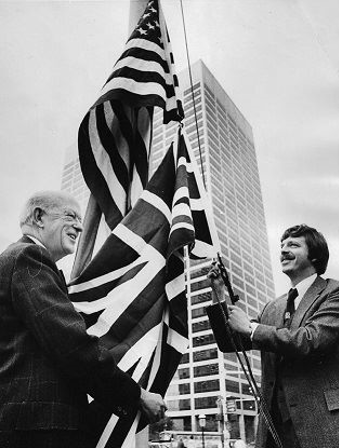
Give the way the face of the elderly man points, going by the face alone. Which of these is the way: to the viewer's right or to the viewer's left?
to the viewer's right

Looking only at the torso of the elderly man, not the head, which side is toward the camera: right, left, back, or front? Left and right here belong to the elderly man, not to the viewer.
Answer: right
